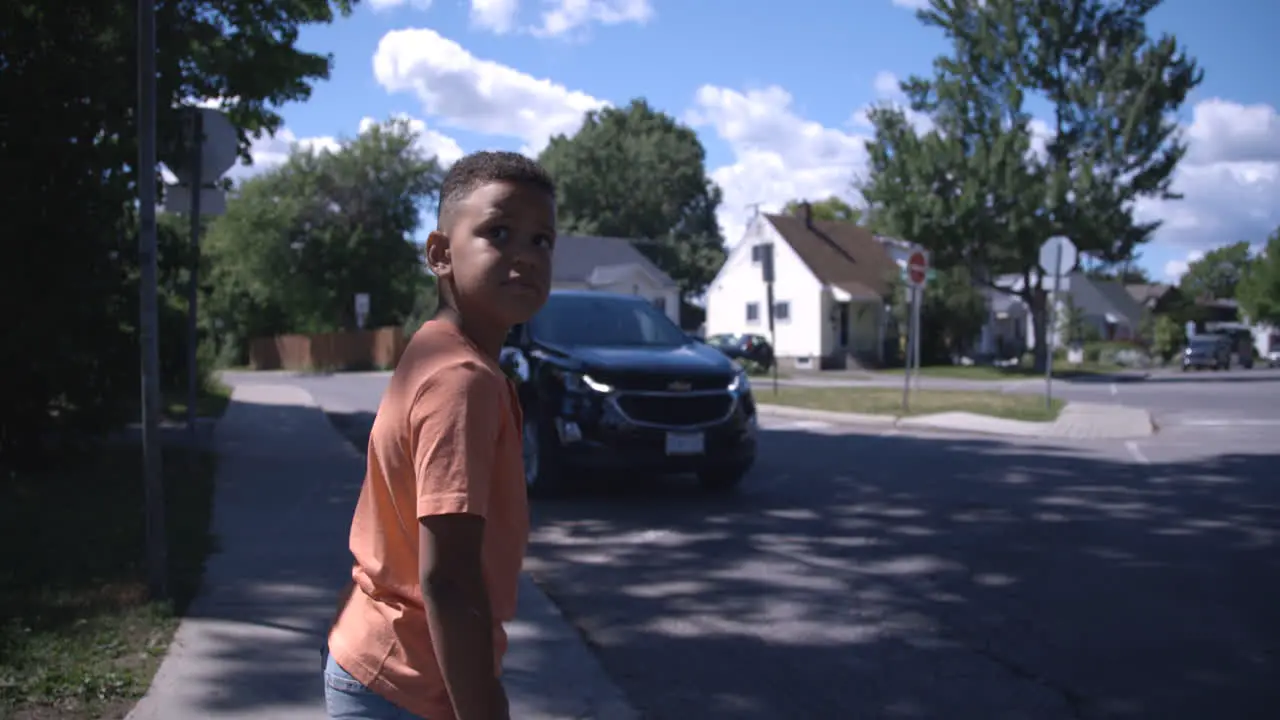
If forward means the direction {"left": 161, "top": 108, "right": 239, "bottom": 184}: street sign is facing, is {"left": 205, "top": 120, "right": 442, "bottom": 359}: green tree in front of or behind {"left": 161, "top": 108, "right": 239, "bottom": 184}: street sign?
in front

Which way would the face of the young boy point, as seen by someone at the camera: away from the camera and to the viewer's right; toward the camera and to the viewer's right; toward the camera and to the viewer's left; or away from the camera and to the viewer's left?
toward the camera and to the viewer's right

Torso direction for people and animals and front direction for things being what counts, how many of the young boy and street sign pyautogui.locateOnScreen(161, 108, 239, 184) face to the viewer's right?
1

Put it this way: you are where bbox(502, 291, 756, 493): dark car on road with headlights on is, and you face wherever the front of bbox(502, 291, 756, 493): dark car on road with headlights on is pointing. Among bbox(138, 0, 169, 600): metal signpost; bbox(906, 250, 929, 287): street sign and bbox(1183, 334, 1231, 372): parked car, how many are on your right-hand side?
1

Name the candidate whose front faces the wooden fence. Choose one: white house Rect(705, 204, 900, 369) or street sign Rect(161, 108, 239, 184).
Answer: the street sign

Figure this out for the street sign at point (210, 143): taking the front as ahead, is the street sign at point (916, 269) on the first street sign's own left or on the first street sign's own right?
on the first street sign's own right

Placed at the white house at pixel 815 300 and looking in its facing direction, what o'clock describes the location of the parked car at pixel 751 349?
The parked car is roughly at 2 o'clock from the white house.

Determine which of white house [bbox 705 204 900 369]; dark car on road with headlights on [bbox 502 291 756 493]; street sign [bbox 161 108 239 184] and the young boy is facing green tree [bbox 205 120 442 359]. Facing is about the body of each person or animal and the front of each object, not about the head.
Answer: the street sign

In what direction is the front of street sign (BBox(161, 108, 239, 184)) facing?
away from the camera

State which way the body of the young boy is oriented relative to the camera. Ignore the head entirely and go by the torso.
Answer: to the viewer's right

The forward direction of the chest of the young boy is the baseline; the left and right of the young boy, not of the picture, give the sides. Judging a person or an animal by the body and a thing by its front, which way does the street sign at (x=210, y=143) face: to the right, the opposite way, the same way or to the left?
to the left

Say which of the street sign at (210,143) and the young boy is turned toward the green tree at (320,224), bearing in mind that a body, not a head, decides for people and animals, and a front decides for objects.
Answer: the street sign

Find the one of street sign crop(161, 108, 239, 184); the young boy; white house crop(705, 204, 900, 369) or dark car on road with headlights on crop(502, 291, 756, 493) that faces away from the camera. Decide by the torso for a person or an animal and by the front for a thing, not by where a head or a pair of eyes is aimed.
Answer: the street sign

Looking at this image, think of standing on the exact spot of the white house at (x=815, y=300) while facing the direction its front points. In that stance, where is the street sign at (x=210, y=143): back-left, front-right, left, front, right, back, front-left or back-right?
front-right

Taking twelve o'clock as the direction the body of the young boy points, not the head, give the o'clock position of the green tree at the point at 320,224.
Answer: The green tree is roughly at 9 o'clock from the young boy.

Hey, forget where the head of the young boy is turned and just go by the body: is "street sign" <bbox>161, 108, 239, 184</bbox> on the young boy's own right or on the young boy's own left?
on the young boy's own left

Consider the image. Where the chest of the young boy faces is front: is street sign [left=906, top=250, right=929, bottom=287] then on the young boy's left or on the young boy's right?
on the young boy's left

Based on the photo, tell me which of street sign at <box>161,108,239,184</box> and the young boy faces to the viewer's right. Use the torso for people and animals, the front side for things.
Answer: the young boy

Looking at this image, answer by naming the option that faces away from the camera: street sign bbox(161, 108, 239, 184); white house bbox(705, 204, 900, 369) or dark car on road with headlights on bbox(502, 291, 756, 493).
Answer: the street sign
